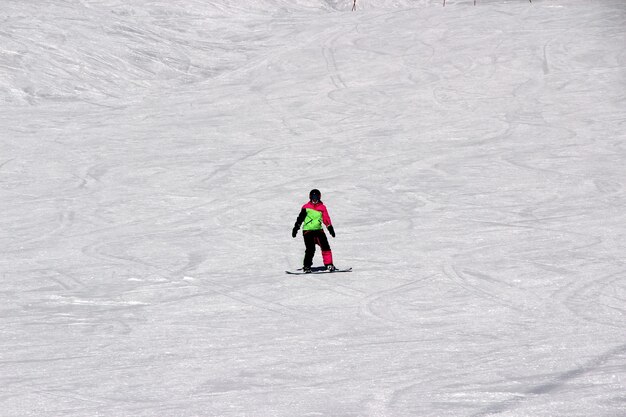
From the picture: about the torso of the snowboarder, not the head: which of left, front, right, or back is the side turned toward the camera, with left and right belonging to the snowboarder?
front
